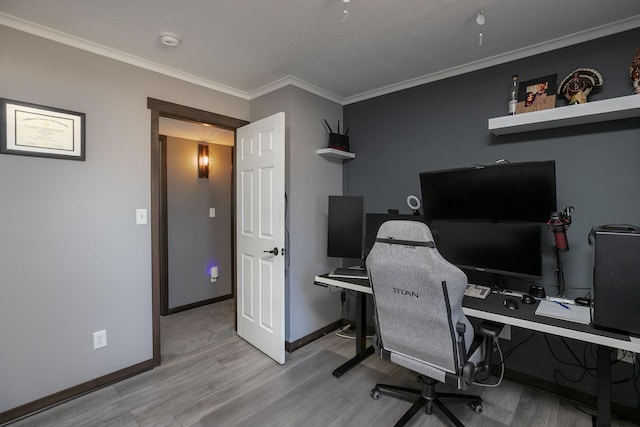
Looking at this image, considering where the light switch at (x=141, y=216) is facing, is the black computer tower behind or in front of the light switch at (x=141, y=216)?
in front

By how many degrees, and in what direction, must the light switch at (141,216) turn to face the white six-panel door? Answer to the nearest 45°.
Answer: approximately 90° to its left

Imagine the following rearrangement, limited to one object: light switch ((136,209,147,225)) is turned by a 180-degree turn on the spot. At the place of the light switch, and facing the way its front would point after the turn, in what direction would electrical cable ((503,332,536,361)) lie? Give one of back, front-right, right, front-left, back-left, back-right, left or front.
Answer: back-right

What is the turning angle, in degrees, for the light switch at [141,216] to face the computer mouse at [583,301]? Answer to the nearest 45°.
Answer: approximately 45° to its left

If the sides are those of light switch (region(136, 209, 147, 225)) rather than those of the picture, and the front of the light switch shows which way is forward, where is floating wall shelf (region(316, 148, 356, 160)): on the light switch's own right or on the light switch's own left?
on the light switch's own left

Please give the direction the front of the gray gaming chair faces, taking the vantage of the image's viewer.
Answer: facing away from the viewer and to the right of the viewer

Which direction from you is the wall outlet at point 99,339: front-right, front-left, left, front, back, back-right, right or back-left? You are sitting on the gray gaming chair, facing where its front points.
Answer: back-left

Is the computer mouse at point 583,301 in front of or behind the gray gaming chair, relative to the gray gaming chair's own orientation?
in front

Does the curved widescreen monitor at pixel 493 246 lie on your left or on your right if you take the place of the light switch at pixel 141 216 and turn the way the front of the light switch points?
on your left

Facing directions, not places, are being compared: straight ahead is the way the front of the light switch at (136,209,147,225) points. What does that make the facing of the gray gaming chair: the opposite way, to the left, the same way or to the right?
to the left

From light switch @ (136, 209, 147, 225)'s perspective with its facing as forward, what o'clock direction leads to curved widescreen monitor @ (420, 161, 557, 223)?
The curved widescreen monitor is roughly at 10 o'clock from the light switch.

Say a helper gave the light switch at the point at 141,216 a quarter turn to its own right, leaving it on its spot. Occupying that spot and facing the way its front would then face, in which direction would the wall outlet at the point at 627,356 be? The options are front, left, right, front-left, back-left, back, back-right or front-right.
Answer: back-left

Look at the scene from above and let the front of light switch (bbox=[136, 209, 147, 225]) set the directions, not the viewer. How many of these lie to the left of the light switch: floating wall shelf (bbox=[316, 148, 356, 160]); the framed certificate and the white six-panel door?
2
